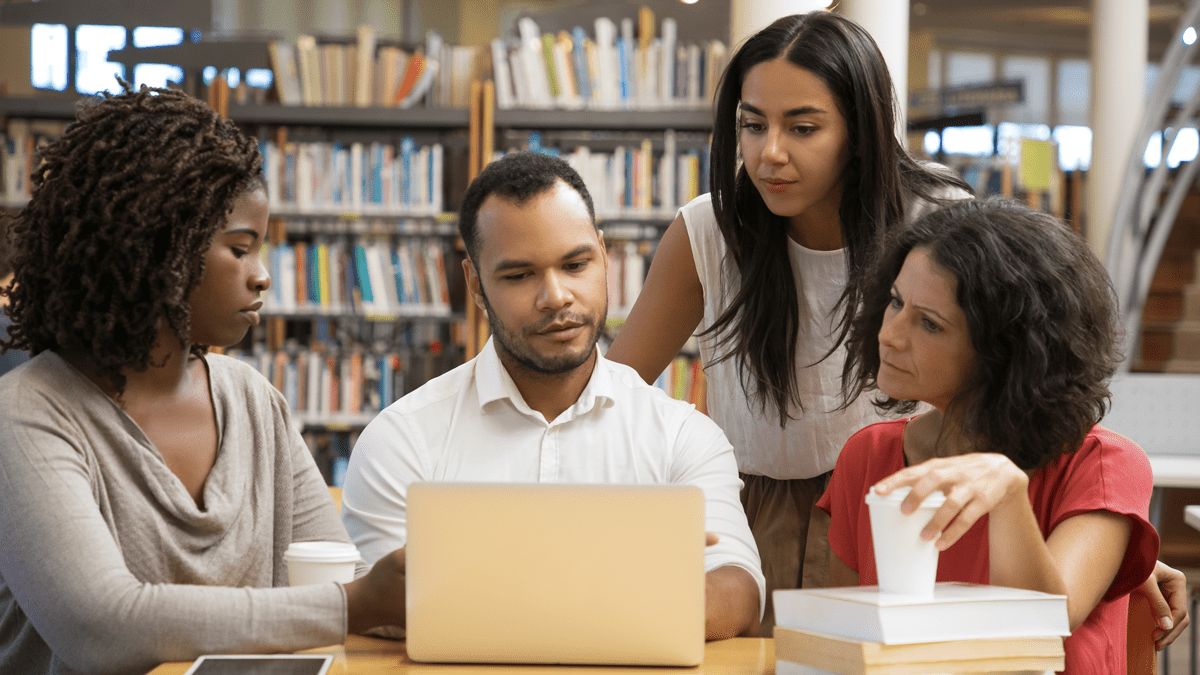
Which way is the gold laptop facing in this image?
away from the camera

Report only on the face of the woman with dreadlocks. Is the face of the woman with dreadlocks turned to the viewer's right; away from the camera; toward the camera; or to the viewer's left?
to the viewer's right

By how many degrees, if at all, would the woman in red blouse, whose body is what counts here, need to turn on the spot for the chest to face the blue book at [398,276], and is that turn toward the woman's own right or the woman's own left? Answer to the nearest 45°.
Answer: approximately 90° to the woman's own right

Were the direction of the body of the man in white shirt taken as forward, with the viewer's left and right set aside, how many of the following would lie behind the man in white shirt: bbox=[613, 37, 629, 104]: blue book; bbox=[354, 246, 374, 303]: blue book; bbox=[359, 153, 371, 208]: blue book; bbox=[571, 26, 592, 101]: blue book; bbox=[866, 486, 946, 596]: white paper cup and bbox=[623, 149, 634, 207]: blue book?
5

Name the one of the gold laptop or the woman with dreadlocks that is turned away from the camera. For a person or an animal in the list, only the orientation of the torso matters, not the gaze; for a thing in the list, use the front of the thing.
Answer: the gold laptop

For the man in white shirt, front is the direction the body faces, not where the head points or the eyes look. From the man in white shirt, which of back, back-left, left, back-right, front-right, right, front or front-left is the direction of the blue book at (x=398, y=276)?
back

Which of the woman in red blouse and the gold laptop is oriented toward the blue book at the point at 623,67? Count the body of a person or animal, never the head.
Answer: the gold laptop

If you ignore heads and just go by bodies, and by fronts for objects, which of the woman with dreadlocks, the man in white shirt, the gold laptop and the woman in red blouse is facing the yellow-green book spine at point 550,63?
the gold laptop

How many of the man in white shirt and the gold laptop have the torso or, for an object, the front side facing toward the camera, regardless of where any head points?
1

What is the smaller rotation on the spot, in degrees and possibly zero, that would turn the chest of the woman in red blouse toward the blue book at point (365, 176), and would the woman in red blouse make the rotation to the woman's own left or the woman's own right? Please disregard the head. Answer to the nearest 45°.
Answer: approximately 90° to the woman's own right

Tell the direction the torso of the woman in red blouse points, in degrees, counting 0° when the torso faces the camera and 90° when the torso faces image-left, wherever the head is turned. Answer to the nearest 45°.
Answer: approximately 45°

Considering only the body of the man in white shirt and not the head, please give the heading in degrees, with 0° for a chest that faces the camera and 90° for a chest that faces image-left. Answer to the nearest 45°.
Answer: approximately 0°

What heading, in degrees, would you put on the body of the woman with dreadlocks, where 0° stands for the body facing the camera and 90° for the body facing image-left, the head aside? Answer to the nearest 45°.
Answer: approximately 315°
